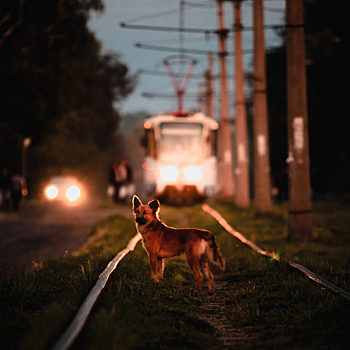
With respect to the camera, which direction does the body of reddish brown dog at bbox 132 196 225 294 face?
to the viewer's left

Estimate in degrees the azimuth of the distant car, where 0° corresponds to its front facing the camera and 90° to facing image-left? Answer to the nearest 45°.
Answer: approximately 0°

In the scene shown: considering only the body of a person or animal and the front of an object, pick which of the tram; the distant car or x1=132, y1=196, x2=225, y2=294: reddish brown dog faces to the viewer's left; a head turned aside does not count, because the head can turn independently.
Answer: the reddish brown dog

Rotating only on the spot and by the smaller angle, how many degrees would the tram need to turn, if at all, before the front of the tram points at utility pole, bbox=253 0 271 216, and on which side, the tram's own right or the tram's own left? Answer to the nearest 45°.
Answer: approximately 45° to the tram's own left

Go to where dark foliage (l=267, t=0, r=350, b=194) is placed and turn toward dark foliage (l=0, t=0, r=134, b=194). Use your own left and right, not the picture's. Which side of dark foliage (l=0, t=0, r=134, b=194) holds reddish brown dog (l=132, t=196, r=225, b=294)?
left

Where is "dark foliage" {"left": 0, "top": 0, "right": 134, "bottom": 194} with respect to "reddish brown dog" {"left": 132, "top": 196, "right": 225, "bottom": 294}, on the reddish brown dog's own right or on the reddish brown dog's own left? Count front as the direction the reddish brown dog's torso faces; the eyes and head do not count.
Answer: on the reddish brown dog's own right

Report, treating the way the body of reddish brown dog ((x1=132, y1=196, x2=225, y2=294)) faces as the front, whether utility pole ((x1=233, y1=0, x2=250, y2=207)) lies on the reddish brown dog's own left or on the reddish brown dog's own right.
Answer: on the reddish brown dog's own right

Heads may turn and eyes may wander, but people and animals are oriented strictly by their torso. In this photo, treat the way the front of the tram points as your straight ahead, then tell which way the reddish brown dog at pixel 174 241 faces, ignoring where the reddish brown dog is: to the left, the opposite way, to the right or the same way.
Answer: to the right

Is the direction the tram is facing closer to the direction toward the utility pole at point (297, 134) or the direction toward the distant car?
the utility pole

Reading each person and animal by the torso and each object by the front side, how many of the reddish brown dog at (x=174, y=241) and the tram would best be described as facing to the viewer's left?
1

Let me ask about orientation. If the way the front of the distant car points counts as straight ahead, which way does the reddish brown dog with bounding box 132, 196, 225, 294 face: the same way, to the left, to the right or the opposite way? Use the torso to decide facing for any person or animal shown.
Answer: to the right

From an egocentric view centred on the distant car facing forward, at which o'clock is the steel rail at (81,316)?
The steel rail is roughly at 12 o'clock from the distant car.

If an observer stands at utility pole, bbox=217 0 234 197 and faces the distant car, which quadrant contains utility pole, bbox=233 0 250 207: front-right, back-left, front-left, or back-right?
back-left
